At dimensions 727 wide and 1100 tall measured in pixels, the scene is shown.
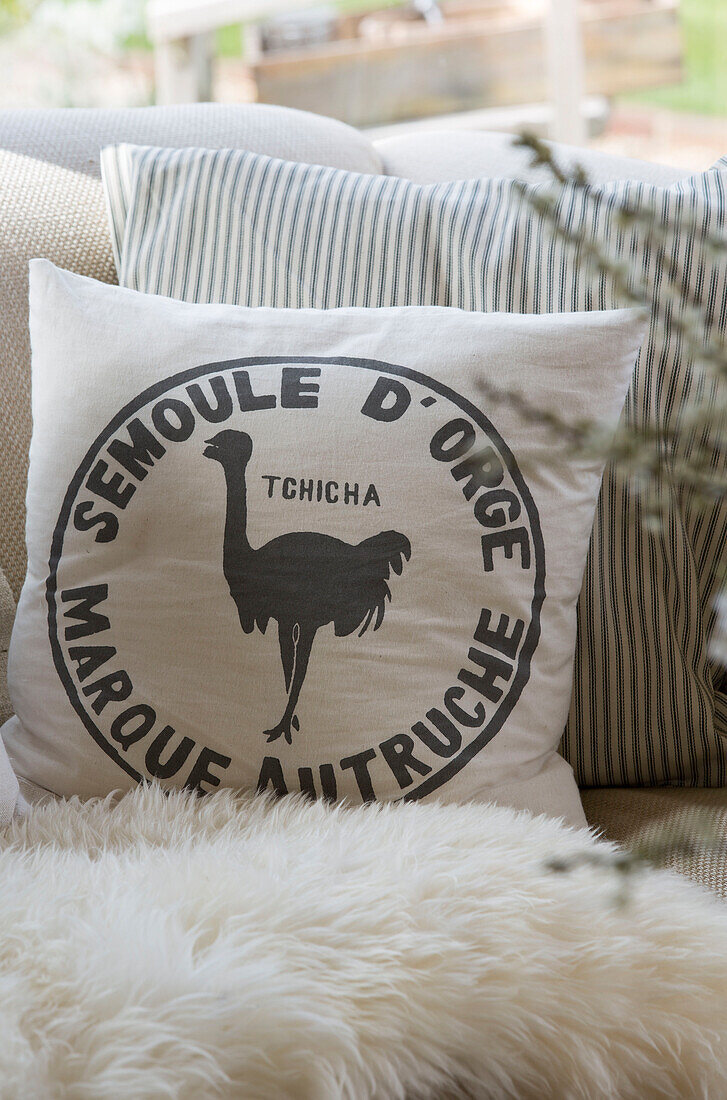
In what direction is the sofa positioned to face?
toward the camera

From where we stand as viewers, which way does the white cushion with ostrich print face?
facing the viewer
